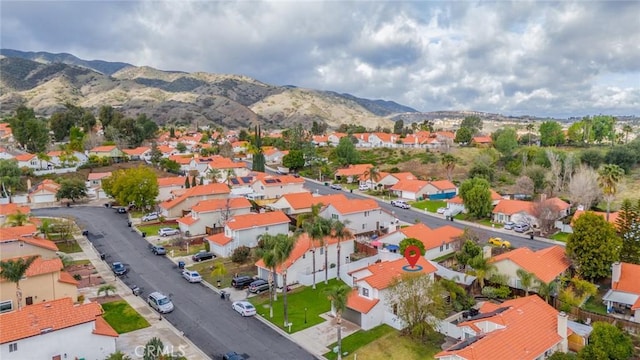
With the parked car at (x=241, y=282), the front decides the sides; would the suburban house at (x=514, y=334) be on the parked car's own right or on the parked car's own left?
on the parked car's own right

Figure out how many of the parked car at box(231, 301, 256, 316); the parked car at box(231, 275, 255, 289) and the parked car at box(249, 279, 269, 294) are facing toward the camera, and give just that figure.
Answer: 0

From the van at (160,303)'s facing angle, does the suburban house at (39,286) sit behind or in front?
behind

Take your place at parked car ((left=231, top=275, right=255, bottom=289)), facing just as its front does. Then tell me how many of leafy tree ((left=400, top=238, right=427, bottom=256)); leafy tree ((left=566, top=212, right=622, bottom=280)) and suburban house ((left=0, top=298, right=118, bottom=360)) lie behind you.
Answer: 1

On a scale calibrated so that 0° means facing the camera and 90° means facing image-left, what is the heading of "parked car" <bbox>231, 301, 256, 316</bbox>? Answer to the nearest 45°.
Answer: approximately 135°

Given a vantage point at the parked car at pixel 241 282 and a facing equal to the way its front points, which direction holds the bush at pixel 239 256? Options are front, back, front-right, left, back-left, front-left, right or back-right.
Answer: front-left

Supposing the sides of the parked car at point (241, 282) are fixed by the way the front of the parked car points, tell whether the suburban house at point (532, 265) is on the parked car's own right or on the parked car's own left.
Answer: on the parked car's own right

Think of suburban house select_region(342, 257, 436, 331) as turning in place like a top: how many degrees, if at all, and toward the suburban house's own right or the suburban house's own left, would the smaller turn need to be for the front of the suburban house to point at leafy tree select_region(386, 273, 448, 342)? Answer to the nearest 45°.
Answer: approximately 90° to the suburban house's own left

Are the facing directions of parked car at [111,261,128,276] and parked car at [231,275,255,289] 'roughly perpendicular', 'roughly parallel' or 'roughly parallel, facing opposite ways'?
roughly perpendicular

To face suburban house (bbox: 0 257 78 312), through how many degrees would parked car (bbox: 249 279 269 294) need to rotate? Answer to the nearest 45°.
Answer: approximately 135° to its left

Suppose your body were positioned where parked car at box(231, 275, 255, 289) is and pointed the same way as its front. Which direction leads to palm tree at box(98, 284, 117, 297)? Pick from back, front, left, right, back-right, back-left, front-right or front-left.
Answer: back-left

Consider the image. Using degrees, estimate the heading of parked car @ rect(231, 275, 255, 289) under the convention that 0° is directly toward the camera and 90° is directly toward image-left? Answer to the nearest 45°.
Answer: approximately 225°

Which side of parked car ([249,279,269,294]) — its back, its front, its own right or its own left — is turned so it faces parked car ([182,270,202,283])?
left

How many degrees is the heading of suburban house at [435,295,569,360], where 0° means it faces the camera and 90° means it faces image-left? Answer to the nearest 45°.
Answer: approximately 45°

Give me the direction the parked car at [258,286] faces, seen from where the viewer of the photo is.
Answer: facing away from the viewer and to the right of the viewer
